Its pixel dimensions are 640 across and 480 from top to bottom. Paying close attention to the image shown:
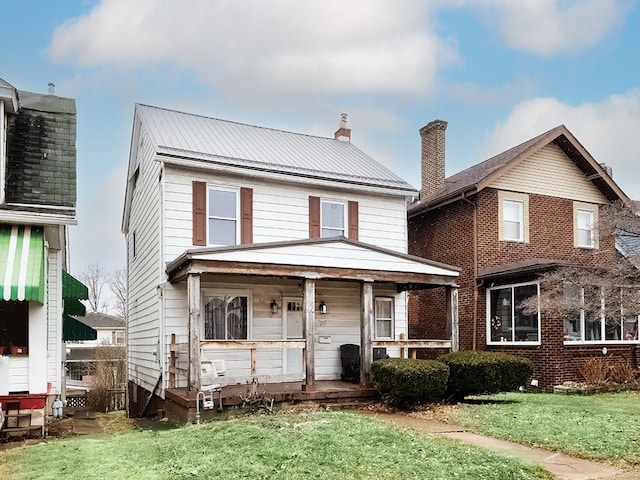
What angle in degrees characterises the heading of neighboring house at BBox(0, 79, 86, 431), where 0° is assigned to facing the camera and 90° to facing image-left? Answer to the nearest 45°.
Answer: approximately 0°

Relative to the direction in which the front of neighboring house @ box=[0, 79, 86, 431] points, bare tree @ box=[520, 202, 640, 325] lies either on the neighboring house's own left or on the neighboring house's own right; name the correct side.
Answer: on the neighboring house's own left

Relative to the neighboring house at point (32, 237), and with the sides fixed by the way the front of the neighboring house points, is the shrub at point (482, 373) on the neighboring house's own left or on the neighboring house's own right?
on the neighboring house's own left

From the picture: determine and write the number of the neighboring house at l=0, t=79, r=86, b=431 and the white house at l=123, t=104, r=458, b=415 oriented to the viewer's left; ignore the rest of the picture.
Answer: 0

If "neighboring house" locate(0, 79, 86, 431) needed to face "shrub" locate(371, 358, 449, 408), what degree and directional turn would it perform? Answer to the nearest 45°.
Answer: approximately 90° to its left

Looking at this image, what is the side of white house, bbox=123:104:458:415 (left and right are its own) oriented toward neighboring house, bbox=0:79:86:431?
right
